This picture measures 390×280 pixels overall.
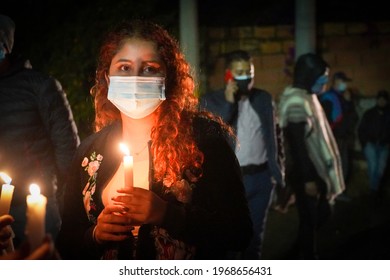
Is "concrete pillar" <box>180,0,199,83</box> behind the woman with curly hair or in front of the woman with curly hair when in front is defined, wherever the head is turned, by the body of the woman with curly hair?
behind

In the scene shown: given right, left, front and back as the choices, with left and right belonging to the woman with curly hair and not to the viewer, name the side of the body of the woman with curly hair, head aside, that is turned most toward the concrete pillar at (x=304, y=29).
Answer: back

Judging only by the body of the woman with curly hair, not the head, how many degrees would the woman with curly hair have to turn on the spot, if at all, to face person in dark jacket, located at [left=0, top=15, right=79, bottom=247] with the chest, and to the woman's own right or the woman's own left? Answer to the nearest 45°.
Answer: approximately 135° to the woman's own right

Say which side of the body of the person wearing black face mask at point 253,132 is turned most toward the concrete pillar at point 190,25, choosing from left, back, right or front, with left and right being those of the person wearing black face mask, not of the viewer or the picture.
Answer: back

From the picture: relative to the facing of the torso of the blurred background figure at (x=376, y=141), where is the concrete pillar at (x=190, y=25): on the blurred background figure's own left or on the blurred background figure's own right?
on the blurred background figure's own right
